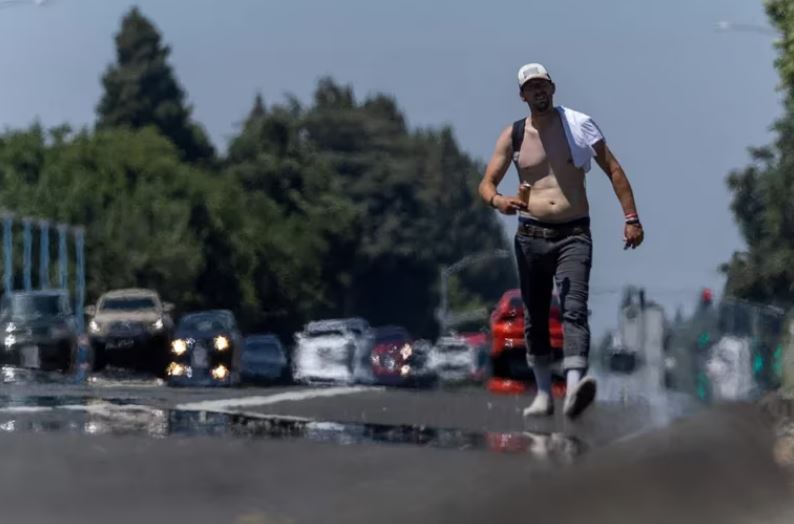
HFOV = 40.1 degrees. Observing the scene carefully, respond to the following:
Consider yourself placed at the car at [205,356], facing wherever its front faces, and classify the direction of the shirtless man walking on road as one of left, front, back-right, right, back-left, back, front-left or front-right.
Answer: front

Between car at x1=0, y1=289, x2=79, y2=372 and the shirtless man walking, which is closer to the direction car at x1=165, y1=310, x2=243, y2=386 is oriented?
the shirtless man walking

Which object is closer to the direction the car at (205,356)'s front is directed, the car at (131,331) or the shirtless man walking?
the shirtless man walking

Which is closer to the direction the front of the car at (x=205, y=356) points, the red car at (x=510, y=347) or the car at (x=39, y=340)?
the red car

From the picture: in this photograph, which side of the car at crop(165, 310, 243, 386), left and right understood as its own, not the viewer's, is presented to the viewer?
front

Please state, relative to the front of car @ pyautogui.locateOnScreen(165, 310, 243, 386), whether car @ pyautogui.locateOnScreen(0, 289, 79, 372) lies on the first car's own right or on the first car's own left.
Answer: on the first car's own right

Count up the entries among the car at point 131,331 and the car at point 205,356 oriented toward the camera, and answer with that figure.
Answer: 2

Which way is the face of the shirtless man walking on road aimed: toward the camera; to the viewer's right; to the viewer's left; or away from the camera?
toward the camera

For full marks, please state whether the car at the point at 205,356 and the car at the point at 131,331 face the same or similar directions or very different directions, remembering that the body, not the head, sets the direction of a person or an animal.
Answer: same or similar directions

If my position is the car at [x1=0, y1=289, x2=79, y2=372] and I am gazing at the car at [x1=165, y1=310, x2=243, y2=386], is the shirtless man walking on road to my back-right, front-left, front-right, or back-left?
front-right

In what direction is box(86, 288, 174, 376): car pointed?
toward the camera
